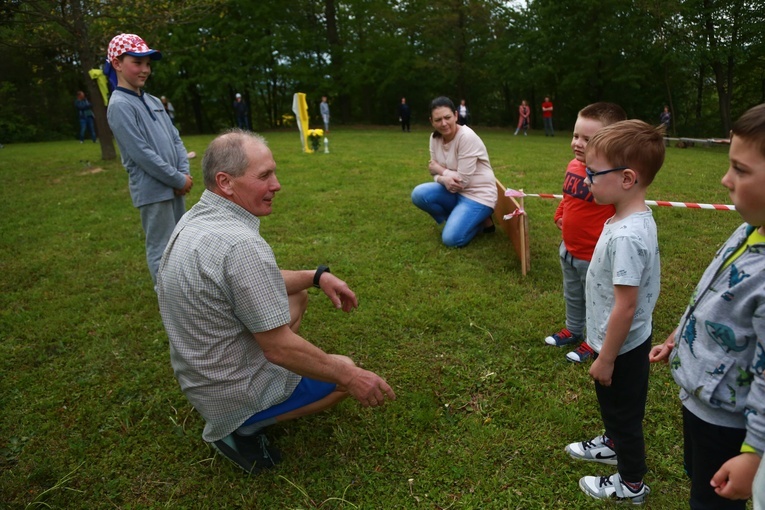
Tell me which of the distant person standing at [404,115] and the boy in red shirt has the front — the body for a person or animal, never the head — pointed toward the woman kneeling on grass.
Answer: the distant person standing

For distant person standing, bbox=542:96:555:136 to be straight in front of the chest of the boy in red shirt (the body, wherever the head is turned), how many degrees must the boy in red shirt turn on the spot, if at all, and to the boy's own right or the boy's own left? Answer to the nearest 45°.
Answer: approximately 135° to the boy's own right

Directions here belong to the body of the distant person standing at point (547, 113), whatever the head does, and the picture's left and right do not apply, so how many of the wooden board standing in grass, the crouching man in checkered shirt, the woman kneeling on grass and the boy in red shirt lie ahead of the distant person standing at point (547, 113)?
4

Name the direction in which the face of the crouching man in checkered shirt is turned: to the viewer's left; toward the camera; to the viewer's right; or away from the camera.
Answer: to the viewer's right

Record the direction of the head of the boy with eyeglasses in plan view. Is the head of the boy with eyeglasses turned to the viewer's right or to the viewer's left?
to the viewer's left

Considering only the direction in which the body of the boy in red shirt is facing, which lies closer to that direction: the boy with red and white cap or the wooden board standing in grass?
the boy with red and white cap

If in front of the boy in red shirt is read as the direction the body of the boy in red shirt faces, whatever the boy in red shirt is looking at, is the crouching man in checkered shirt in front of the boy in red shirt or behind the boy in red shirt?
in front

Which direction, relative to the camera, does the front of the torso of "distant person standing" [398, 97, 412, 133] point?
toward the camera

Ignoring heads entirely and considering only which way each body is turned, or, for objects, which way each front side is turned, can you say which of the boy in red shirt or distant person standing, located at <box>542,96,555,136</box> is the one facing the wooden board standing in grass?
the distant person standing

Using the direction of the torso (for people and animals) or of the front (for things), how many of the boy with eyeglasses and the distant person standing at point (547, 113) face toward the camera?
1

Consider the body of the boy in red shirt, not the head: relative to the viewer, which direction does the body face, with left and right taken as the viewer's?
facing the viewer and to the left of the viewer

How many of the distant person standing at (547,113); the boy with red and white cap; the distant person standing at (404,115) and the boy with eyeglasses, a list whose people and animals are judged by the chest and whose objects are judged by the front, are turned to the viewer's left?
1

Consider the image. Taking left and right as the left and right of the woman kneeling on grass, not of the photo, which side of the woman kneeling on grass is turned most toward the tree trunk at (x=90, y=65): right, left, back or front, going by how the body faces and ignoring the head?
right

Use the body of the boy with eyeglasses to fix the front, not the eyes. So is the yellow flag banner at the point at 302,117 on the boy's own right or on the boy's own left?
on the boy's own right

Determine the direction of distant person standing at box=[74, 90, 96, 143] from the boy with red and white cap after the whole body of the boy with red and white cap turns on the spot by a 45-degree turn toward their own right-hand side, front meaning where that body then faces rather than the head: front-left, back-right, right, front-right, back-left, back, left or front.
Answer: back

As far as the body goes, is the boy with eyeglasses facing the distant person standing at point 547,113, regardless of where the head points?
no

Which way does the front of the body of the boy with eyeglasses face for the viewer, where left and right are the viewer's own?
facing to the left of the viewer

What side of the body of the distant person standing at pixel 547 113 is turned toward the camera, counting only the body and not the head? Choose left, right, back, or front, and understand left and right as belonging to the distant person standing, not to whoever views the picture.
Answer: front

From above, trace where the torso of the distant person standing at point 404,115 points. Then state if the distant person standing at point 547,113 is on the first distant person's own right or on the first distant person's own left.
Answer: on the first distant person's own left

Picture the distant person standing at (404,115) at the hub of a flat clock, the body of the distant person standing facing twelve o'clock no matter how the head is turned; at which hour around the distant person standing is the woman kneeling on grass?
The woman kneeling on grass is roughly at 12 o'clock from the distant person standing.
